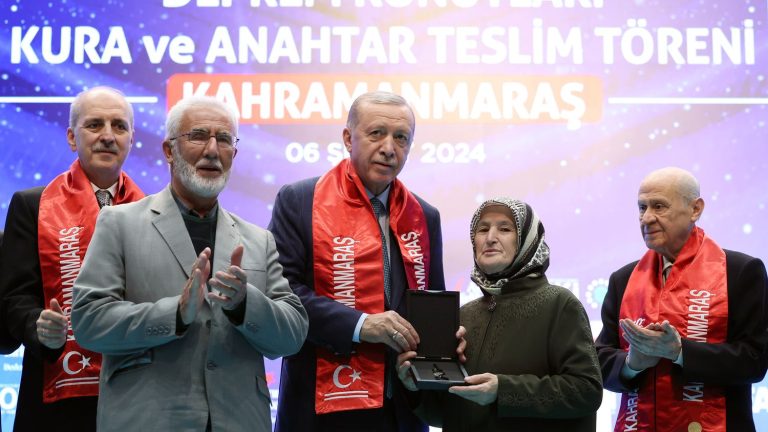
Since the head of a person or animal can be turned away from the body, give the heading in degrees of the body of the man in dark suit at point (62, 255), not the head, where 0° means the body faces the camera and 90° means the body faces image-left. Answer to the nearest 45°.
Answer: approximately 315°

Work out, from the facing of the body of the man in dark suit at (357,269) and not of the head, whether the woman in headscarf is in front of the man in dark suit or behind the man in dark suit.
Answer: in front

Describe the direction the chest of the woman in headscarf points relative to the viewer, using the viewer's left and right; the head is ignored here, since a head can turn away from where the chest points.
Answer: facing the viewer and to the left of the viewer

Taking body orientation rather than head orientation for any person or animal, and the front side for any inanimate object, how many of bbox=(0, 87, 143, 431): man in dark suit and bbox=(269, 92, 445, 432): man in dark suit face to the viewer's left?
0

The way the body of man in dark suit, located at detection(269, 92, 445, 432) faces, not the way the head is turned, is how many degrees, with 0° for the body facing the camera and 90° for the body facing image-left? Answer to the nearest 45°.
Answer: approximately 315°

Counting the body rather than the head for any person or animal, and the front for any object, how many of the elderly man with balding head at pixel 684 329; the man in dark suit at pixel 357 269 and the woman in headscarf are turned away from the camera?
0

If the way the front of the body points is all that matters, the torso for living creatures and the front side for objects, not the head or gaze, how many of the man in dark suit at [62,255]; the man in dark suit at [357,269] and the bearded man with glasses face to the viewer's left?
0

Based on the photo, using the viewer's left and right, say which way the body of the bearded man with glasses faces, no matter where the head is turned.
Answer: facing the viewer and to the right of the viewer

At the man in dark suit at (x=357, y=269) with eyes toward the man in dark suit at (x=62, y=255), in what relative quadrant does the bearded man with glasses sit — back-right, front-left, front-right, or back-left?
front-left

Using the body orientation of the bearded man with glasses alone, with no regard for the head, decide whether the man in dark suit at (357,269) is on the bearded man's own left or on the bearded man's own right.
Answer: on the bearded man's own left

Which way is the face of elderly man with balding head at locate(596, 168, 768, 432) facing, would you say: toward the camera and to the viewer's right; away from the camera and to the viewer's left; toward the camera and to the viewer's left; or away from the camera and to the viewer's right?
toward the camera and to the viewer's left

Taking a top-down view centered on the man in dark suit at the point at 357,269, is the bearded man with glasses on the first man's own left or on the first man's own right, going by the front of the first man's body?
on the first man's own right

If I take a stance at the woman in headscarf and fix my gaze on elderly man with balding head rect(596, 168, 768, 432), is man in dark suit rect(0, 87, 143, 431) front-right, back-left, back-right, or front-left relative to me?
back-left
